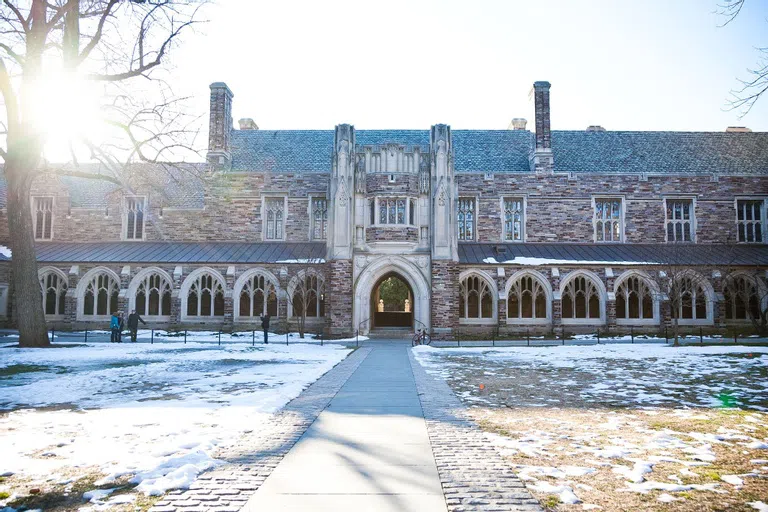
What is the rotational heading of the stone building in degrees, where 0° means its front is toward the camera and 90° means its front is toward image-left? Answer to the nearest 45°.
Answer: approximately 0°

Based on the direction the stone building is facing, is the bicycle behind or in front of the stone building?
in front
